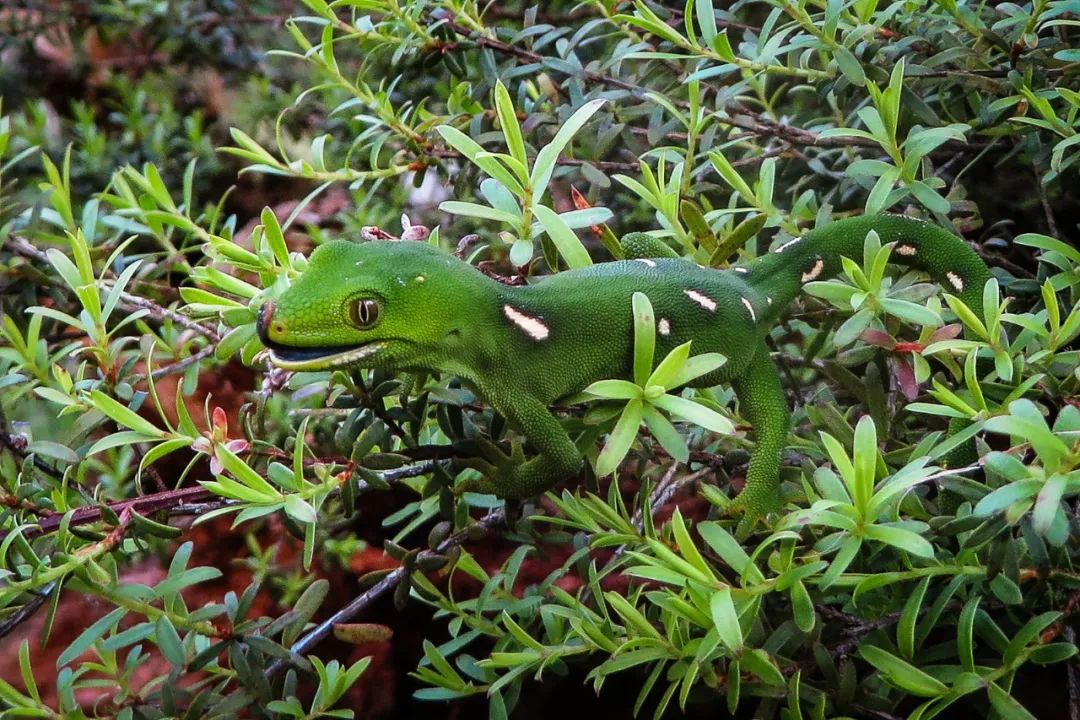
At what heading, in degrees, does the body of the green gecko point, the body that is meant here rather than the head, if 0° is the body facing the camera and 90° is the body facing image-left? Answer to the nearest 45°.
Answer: approximately 90°
